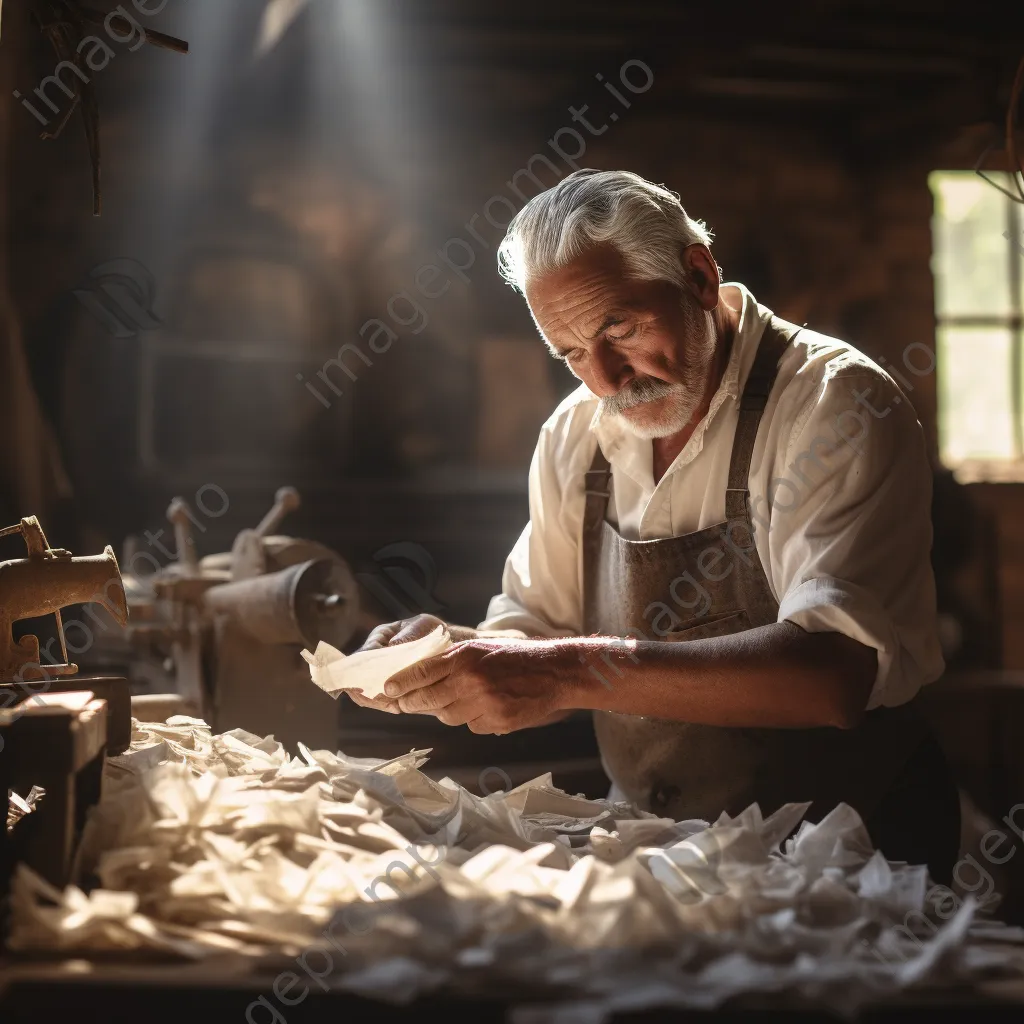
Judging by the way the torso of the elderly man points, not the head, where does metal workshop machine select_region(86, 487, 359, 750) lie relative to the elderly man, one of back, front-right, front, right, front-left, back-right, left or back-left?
right

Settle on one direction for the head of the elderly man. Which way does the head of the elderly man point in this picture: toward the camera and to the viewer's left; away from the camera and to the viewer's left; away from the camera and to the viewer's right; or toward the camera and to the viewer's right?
toward the camera and to the viewer's left

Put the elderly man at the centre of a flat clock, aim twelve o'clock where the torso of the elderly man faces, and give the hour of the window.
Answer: The window is roughly at 5 o'clock from the elderly man.

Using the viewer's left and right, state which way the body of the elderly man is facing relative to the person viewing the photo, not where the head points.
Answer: facing the viewer and to the left of the viewer

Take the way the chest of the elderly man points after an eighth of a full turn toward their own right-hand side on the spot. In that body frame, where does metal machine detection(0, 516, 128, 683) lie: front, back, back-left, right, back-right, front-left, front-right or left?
front-left
